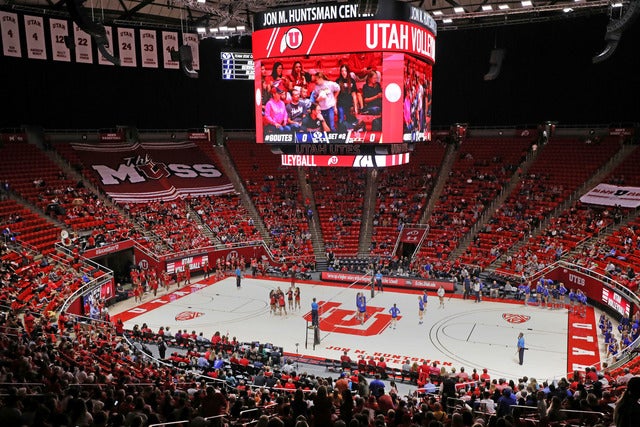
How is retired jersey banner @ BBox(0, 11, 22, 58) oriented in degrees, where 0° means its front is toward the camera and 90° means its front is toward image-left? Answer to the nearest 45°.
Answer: approximately 0°

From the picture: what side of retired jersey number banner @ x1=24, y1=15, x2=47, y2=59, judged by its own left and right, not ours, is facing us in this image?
front

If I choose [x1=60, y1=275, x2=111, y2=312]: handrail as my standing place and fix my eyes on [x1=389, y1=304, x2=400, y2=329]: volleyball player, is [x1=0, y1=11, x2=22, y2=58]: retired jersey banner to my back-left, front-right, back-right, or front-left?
back-left

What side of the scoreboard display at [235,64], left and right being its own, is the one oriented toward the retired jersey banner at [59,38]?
right

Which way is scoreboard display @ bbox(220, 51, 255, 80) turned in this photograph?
toward the camera

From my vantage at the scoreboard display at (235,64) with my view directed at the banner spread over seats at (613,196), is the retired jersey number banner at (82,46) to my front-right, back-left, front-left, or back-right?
back-right

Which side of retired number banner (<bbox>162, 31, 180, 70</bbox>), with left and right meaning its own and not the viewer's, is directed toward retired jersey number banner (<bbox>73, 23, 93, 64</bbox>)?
right

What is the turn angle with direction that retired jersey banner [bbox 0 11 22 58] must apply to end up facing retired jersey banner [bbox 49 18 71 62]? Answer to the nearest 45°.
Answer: approximately 90° to its left

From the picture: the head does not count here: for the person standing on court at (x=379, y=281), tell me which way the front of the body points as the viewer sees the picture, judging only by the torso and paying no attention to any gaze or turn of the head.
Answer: toward the camera

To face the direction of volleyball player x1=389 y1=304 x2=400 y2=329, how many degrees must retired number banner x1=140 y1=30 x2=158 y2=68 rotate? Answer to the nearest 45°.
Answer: approximately 45° to its left
